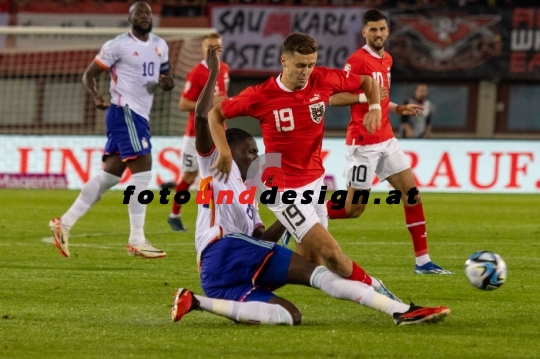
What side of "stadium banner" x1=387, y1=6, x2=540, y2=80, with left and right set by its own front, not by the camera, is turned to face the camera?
front

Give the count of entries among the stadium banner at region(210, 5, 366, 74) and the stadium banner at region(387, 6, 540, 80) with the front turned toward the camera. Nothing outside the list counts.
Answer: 2

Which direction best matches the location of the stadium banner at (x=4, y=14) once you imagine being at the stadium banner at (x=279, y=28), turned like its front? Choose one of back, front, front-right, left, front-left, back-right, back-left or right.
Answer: right

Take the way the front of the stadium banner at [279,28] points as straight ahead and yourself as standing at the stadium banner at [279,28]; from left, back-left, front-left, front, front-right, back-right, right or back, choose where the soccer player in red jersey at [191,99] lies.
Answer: front

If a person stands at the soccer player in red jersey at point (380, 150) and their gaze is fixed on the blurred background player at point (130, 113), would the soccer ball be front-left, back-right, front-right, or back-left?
back-left

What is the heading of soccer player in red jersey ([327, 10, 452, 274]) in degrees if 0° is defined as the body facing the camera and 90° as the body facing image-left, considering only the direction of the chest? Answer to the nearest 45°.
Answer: approximately 315°

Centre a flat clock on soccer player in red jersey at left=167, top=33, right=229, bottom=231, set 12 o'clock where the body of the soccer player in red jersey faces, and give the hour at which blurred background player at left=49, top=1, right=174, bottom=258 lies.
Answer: The blurred background player is roughly at 2 o'clock from the soccer player in red jersey.

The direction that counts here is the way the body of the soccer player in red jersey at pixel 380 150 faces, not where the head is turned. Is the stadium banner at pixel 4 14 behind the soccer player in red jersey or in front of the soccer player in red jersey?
behind

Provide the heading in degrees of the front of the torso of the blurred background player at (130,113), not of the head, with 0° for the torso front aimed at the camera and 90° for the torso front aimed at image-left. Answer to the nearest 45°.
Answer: approximately 315°

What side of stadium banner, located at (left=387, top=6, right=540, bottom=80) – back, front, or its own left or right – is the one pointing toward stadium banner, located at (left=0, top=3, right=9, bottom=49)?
right

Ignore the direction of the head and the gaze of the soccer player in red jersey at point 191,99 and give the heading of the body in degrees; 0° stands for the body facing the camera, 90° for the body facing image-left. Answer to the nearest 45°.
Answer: approximately 315°

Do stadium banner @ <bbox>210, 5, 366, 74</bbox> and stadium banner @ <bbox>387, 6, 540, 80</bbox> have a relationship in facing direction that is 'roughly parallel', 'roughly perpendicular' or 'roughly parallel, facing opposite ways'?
roughly parallel

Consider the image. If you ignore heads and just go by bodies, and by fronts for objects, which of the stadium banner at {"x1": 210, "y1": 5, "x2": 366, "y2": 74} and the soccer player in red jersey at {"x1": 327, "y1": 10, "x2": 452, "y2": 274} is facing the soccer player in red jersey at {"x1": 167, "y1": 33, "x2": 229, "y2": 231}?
the stadium banner

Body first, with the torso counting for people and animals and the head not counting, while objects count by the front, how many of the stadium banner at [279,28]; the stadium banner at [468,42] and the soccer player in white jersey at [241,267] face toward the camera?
2

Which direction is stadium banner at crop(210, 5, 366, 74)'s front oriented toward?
toward the camera
